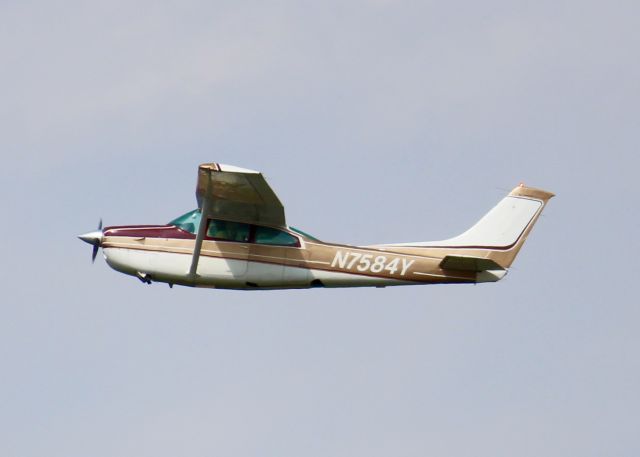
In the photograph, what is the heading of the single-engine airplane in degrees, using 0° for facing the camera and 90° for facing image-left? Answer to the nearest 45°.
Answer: approximately 90°
